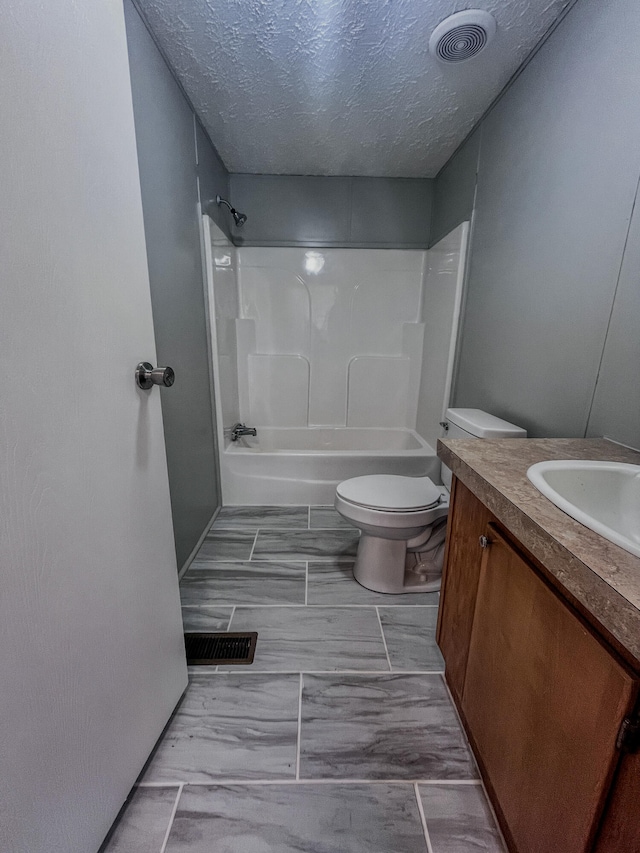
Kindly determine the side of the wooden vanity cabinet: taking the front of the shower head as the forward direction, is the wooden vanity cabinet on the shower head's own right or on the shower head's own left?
on the shower head's own right

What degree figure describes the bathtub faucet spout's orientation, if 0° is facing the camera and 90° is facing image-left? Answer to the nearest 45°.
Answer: approximately 270°

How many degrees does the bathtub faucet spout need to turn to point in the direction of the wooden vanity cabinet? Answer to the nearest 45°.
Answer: approximately 90° to its right

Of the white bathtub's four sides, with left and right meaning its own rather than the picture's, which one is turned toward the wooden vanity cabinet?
front

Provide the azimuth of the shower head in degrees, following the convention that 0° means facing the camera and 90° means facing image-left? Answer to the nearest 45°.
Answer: approximately 270°

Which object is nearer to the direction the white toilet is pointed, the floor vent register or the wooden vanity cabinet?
the floor vent register

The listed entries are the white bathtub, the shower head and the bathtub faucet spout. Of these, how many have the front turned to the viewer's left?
0

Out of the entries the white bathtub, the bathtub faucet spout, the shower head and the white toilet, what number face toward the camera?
1

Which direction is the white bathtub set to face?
toward the camera

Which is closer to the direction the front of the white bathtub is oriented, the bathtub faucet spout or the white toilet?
the white toilet

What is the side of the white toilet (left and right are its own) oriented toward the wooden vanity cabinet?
left

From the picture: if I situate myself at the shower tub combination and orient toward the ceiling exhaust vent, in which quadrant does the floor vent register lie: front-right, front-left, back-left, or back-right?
front-right

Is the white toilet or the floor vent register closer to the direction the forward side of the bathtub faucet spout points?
the white toilet

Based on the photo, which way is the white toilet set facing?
to the viewer's left

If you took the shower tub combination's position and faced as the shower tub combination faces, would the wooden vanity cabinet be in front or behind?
in front
